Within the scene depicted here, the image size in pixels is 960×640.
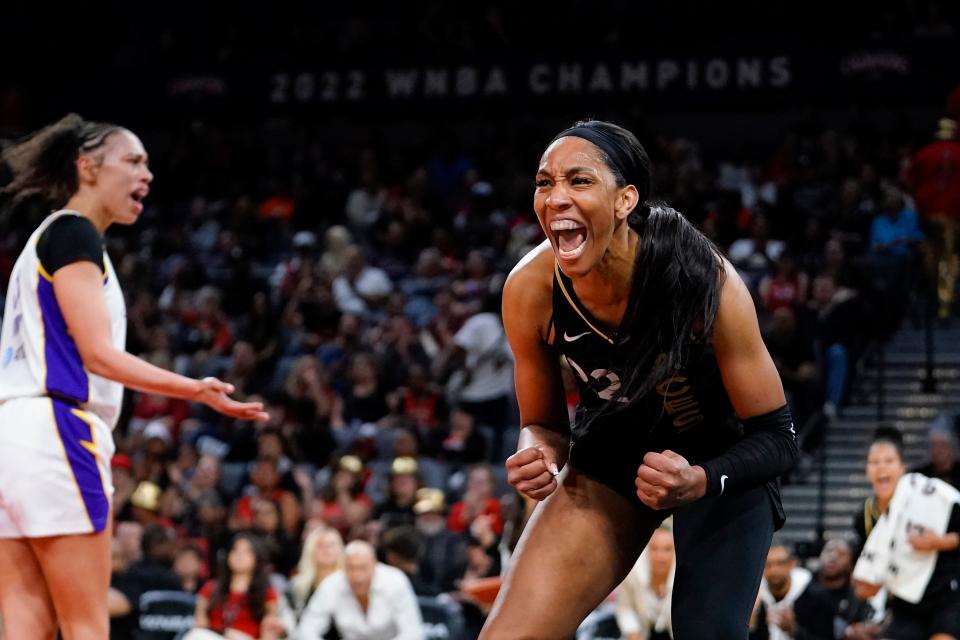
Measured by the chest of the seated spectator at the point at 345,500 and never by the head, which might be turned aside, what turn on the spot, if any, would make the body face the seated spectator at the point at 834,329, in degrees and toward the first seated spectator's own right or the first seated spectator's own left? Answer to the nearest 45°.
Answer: approximately 90° to the first seated spectator's own left

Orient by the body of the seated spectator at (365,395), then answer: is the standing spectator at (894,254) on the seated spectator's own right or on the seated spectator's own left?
on the seated spectator's own left

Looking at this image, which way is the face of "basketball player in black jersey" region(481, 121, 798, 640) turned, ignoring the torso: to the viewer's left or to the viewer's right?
to the viewer's left

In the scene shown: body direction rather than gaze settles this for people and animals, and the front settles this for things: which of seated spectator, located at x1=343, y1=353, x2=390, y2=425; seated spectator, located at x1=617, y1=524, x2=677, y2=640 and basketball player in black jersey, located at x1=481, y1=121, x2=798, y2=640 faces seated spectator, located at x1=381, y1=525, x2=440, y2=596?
seated spectator, located at x1=343, y1=353, x2=390, y2=425

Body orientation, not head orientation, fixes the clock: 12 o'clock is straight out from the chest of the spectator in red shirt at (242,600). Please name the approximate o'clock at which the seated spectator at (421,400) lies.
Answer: The seated spectator is roughly at 7 o'clock from the spectator in red shirt.

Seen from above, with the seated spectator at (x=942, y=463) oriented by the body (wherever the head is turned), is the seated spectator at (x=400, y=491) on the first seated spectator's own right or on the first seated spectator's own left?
on the first seated spectator's own right

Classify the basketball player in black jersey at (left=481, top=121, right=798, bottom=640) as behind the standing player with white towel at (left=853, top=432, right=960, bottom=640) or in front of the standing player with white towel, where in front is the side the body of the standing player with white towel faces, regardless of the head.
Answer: in front

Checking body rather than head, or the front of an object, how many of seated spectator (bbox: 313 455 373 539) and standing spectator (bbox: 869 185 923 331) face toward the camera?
2

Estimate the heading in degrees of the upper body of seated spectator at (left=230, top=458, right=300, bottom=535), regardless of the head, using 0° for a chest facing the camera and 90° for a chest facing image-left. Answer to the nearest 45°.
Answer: approximately 0°

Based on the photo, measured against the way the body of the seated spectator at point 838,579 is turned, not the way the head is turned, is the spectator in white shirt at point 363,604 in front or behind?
in front
